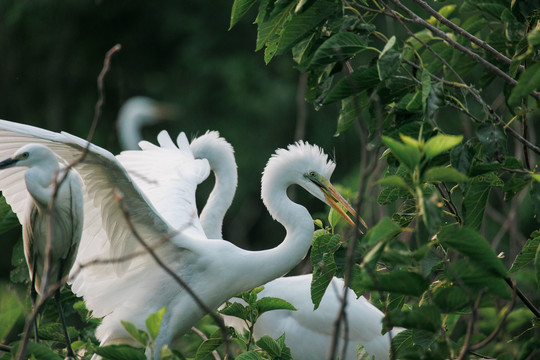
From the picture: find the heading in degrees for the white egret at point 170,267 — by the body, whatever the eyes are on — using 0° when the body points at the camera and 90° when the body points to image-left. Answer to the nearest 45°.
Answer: approximately 270°
